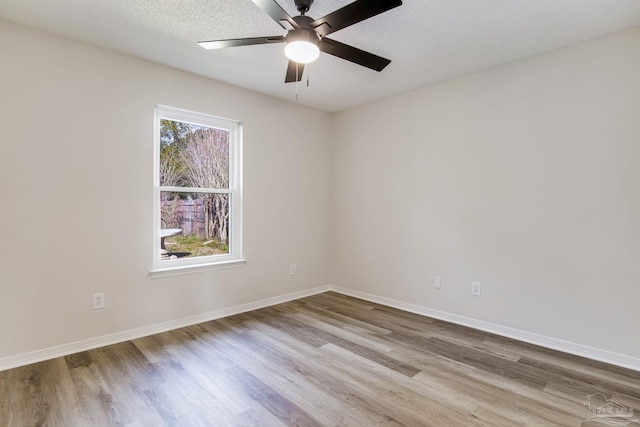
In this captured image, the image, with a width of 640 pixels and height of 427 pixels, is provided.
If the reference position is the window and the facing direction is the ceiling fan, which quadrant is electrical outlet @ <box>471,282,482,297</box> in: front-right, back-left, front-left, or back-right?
front-left

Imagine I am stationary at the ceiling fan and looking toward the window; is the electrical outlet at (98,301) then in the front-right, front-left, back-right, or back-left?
front-left

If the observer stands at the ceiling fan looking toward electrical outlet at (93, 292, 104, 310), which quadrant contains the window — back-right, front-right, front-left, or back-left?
front-right

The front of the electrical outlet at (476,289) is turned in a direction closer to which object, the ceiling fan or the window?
the ceiling fan

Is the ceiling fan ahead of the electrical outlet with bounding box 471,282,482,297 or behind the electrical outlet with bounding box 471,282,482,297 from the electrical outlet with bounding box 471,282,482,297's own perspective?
ahead

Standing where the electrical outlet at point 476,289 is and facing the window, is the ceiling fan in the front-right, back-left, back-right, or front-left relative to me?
front-left

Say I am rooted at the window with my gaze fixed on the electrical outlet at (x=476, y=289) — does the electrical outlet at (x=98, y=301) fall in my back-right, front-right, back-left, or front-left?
back-right

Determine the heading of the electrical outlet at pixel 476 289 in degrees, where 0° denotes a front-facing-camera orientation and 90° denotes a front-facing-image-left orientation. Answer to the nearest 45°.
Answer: approximately 0°

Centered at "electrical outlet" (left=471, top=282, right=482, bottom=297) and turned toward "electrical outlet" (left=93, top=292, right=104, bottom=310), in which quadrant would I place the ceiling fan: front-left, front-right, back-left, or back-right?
front-left

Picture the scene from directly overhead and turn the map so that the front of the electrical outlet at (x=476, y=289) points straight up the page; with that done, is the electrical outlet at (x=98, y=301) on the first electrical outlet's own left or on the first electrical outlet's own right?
on the first electrical outlet's own right
